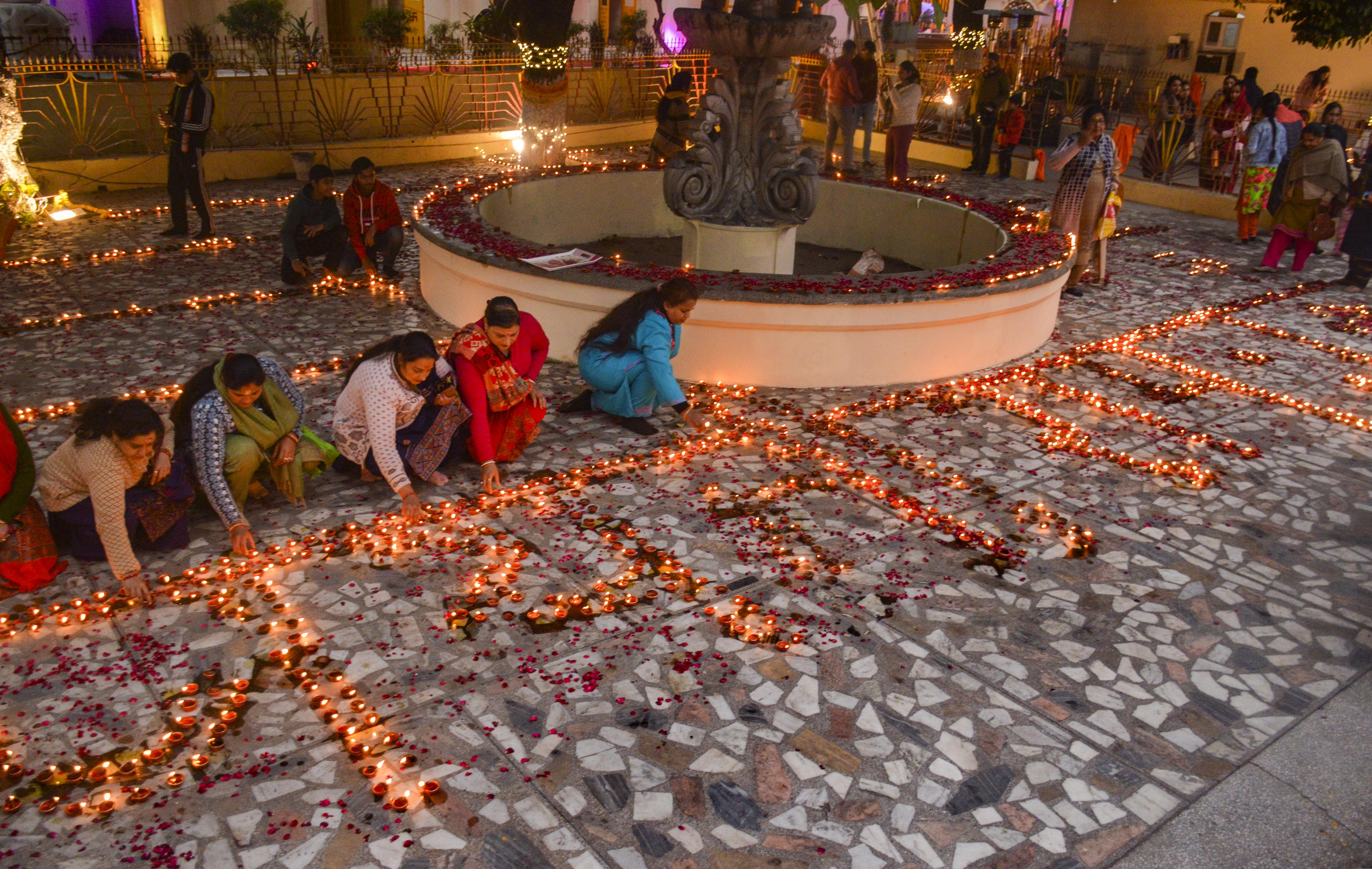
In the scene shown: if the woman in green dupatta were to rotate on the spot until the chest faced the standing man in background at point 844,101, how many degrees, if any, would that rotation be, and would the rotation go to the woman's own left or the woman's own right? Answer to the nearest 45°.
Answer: approximately 90° to the woman's own left

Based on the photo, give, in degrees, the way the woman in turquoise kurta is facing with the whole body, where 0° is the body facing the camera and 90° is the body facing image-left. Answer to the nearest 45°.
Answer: approximately 270°

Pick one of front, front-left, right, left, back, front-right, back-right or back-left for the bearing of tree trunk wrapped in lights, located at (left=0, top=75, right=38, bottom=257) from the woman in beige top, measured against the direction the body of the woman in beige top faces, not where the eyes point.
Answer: back-left

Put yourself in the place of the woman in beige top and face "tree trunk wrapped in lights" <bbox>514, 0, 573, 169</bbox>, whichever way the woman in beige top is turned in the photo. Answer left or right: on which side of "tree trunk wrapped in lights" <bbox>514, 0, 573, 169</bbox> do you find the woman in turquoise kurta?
right

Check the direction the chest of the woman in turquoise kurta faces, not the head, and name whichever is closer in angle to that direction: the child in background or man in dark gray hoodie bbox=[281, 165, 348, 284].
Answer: the child in background

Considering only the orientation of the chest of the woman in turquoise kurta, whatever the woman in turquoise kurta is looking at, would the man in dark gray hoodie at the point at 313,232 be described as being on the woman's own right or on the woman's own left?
on the woman's own left
